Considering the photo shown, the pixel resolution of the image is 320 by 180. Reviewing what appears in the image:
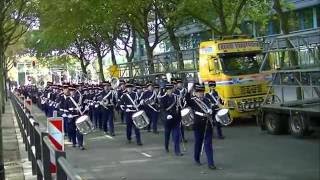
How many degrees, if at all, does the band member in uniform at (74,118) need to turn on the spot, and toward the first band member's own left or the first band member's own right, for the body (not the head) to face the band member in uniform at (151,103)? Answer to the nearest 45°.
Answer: approximately 90° to the first band member's own left

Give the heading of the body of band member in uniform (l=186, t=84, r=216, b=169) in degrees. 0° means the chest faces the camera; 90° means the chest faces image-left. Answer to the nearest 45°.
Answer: approximately 315°

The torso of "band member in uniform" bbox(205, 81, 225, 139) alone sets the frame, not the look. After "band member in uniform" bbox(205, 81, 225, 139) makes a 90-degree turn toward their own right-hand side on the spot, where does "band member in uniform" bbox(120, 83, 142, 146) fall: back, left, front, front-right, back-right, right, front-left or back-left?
front-right

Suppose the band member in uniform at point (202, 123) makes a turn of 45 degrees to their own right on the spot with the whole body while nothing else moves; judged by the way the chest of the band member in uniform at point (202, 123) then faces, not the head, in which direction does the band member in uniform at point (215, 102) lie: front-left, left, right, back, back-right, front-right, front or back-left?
back

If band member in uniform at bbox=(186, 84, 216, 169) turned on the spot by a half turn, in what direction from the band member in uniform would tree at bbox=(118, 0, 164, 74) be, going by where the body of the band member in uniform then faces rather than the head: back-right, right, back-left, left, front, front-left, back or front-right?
front-right

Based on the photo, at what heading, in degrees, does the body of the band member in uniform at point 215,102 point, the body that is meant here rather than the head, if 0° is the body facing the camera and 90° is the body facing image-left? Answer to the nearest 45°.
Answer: approximately 315°

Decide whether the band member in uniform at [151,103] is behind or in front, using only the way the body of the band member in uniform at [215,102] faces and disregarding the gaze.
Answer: behind

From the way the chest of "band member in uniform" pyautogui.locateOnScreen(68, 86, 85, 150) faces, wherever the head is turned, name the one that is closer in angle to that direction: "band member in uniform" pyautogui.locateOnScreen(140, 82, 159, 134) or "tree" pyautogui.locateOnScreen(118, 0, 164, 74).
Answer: the band member in uniform

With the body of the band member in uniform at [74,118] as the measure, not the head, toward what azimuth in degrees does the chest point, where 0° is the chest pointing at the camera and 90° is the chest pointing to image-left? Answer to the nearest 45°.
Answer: approximately 315°
